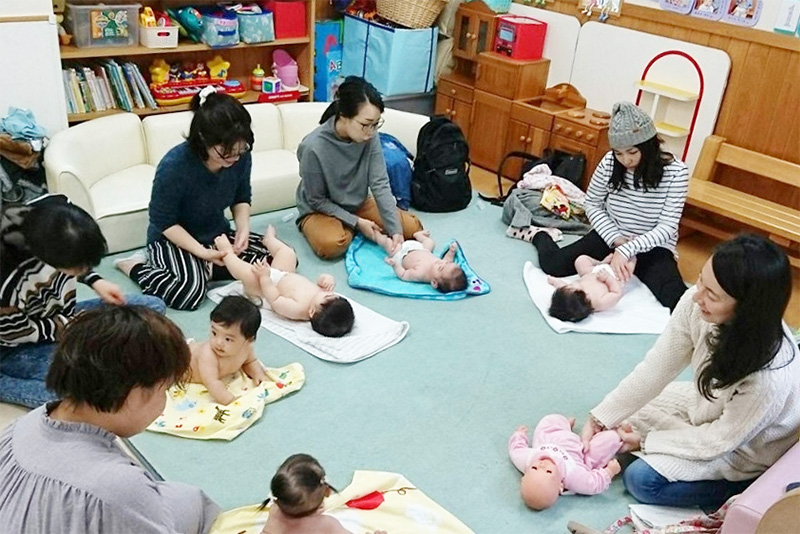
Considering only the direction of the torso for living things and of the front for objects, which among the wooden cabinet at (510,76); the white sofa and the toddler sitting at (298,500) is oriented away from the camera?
the toddler sitting

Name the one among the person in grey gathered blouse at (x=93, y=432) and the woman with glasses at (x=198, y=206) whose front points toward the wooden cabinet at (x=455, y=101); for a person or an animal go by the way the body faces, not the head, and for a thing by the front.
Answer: the person in grey gathered blouse

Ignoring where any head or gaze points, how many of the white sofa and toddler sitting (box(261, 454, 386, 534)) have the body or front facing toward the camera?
1

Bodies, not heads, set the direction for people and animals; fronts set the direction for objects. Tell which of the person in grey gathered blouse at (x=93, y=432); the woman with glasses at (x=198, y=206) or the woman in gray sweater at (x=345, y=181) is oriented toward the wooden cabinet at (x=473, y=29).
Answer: the person in grey gathered blouse at (x=93, y=432)

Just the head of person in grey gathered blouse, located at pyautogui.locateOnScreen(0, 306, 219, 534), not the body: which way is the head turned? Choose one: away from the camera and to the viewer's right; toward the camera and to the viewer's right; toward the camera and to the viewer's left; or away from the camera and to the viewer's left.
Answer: away from the camera and to the viewer's right

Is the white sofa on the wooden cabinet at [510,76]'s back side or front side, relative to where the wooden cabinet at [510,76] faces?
on the front side

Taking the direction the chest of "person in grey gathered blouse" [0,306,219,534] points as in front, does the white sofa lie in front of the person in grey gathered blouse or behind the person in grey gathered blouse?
in front

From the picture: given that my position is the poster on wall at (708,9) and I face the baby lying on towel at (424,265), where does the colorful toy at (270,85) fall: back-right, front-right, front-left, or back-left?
front-right

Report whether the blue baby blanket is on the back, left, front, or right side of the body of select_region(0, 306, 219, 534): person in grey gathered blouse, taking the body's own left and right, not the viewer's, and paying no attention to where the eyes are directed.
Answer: front

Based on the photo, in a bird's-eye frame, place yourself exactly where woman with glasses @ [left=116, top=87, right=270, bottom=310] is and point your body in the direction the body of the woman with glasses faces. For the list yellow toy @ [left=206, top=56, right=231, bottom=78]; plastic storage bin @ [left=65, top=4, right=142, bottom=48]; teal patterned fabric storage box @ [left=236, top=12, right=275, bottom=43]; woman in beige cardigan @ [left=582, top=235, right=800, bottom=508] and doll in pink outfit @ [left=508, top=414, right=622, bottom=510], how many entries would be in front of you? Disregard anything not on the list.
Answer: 2

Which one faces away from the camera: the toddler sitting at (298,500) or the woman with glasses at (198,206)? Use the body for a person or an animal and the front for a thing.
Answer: the toddler sitting

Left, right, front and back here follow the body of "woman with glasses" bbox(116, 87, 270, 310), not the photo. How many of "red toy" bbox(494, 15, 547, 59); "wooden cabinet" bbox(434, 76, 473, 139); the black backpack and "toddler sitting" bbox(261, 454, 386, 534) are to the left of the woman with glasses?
3

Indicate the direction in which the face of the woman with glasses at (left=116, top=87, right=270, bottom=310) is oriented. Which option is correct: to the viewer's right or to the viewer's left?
to the viewer's right

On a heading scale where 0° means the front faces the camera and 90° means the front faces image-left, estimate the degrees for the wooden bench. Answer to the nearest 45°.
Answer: approximately 45°

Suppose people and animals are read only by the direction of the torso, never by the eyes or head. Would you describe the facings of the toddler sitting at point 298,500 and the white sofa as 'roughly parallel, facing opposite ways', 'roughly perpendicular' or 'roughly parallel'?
roughly parallel, facing opposite ways

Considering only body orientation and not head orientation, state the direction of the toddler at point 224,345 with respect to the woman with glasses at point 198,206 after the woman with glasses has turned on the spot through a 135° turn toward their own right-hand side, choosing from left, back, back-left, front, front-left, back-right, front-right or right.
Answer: left

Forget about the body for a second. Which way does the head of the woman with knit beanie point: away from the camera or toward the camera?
toward the camera

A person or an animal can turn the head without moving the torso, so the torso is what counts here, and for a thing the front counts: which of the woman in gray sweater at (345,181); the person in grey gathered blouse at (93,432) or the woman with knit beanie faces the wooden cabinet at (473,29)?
the person in grey gathered blouse at (93,432)
